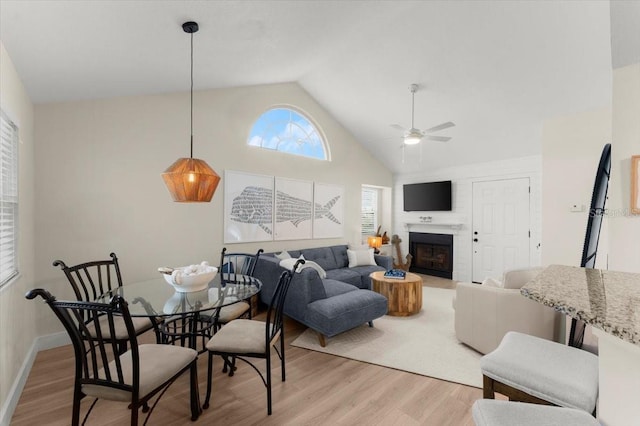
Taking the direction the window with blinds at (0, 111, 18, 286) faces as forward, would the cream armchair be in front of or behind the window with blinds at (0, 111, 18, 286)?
in front

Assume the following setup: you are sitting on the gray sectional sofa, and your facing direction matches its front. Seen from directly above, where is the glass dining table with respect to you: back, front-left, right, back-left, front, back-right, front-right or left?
right

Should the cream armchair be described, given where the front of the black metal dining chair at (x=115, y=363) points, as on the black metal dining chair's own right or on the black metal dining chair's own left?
on the black metal dining chair's own right

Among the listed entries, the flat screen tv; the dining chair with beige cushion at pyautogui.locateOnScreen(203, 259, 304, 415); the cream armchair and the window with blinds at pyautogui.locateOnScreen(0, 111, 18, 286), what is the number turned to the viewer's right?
1

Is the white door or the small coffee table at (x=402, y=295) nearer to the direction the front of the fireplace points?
the small coffee table

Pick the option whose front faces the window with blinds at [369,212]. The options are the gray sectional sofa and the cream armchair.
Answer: the cream armchair

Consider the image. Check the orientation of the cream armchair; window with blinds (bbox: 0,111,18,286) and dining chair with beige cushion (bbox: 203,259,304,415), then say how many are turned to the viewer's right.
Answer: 1

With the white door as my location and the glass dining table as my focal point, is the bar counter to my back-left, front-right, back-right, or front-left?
front-left

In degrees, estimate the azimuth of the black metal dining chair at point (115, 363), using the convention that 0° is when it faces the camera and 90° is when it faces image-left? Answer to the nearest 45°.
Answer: approximately 225°

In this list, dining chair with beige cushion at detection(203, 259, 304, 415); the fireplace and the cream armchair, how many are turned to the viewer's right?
0

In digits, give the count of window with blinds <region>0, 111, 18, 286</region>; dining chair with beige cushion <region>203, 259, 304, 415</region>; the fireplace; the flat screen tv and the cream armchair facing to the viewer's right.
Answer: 1

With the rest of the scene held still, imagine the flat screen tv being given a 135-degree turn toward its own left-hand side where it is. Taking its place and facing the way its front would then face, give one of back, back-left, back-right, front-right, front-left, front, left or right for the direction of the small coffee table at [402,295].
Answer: right

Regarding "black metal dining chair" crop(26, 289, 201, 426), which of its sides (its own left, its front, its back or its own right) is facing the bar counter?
right

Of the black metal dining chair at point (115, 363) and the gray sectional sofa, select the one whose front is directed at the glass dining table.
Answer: the black metal dining chair

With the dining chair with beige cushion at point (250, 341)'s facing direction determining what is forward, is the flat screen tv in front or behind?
behind

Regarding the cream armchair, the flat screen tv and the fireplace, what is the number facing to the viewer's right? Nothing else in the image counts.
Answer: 0

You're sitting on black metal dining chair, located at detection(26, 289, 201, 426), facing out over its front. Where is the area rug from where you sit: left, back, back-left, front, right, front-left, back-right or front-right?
front-right
